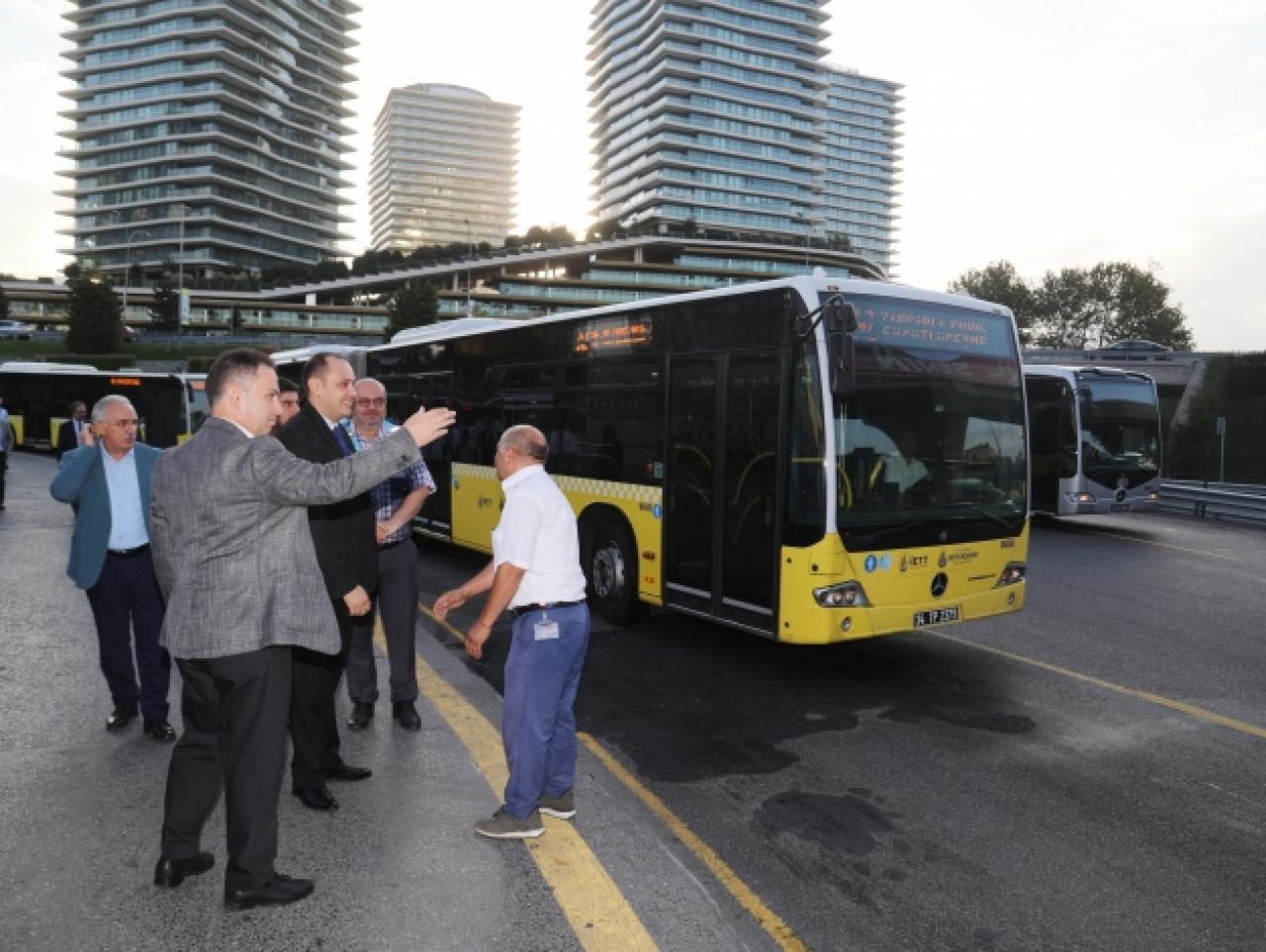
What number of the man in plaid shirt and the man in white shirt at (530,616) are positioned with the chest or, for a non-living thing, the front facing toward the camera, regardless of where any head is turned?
1

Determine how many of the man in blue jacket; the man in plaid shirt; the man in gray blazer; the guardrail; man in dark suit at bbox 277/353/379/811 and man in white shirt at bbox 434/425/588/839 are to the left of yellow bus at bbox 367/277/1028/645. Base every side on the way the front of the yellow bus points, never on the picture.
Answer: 1

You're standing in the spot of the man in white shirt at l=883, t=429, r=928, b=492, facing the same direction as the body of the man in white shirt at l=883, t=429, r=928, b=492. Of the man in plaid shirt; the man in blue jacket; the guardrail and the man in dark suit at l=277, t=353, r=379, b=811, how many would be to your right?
3

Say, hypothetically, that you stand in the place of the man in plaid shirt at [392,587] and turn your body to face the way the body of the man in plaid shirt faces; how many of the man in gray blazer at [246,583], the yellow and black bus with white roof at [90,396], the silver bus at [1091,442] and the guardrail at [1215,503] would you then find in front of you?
1

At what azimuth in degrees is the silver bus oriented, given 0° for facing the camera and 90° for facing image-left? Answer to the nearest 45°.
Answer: approximately 315°

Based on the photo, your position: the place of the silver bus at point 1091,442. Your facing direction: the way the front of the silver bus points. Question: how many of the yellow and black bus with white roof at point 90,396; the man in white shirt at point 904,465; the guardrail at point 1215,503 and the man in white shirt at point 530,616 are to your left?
1

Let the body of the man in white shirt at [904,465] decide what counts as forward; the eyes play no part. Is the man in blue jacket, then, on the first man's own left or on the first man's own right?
on the first man's own right

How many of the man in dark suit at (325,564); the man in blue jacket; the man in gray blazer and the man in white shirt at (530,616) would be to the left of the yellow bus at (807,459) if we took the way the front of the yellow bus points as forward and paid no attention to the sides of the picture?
0

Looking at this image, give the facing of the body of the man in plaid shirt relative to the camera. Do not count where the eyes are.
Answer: toward the camera

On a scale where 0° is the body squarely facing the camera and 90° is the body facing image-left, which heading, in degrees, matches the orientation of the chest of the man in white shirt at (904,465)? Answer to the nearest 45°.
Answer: approximately 315°

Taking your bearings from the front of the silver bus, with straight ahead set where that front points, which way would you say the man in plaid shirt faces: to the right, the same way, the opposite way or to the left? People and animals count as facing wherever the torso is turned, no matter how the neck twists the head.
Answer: the same way

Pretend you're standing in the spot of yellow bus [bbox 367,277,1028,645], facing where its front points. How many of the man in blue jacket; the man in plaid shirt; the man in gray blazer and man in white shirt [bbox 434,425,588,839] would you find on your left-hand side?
0

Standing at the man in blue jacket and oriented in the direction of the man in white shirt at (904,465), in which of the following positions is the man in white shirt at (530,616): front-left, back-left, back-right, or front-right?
front-right

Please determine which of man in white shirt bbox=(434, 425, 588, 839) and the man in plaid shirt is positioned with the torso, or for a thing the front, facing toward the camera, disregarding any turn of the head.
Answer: the man in plaid shirt

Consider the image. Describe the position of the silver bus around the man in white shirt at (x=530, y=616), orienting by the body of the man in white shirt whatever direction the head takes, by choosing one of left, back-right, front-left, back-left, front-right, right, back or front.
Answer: back-right

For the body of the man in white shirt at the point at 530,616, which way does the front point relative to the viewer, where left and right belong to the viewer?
facing to the left of the viewer

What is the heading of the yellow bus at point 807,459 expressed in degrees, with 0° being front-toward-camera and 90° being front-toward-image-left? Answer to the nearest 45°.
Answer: approximately 315°
